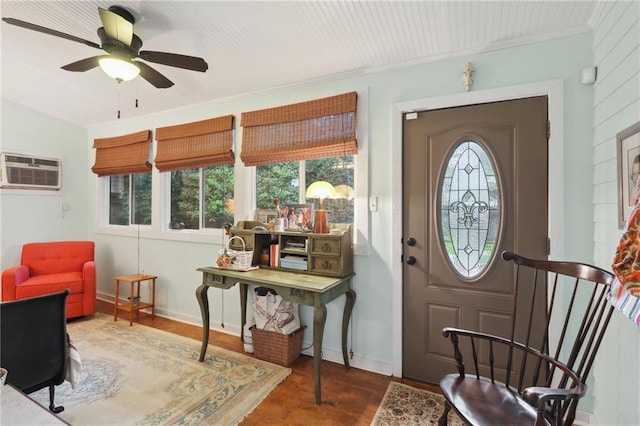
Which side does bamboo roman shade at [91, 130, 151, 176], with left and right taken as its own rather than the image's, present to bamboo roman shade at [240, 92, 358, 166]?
left

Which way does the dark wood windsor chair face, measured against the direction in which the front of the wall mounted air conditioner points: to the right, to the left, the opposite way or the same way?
the opposite way

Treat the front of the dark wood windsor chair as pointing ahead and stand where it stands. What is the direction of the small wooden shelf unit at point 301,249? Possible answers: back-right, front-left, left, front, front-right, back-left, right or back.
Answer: front-right

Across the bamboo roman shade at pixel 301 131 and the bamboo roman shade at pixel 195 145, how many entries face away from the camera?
0

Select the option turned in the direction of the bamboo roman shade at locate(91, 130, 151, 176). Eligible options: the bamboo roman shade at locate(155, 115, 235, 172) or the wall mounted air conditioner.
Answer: the wall mounted air conditioner

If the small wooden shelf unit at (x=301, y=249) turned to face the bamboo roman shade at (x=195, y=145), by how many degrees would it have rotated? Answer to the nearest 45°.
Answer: approximately 90° to its right

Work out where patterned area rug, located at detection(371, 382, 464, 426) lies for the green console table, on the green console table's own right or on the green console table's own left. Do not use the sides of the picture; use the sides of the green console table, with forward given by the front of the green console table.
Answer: on the green console table's own left

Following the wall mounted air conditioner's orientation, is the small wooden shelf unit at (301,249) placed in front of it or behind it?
in front

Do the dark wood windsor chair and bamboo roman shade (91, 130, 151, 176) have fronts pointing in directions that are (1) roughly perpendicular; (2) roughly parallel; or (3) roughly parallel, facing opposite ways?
roughly perpendicular

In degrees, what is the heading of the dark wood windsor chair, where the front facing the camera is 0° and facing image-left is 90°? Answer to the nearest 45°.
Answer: approximately 45°

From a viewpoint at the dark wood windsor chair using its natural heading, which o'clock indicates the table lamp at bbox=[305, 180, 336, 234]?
The table lamp is roughly at 2 o'clock from the dark wood windsor chair.

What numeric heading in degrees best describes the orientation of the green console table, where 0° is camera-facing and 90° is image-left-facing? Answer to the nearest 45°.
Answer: approximately 45°

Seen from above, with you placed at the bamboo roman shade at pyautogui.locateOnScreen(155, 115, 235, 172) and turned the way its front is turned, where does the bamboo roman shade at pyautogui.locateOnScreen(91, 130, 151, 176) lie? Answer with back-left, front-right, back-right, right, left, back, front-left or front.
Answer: right

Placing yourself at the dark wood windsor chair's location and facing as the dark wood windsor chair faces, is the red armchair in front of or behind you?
in front

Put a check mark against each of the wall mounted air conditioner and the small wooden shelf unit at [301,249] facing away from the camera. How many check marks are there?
0
